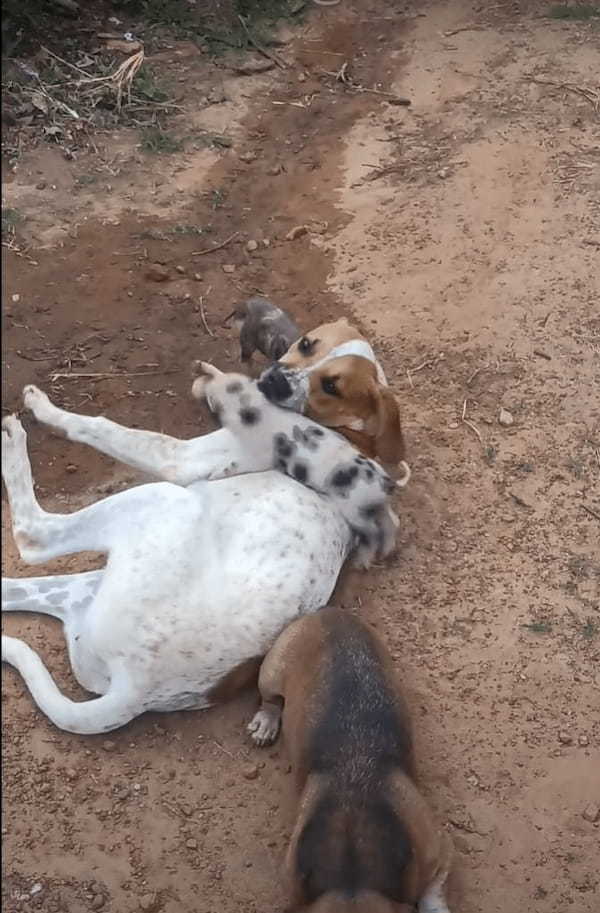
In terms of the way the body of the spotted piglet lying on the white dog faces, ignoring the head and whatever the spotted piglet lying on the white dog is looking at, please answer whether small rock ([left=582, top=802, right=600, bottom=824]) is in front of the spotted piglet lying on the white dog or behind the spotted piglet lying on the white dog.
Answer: behind

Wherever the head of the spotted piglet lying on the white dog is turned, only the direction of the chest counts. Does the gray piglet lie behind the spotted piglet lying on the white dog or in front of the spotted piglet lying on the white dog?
in front

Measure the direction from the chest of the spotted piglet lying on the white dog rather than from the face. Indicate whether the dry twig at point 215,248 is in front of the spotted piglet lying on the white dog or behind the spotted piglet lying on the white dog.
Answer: in front
